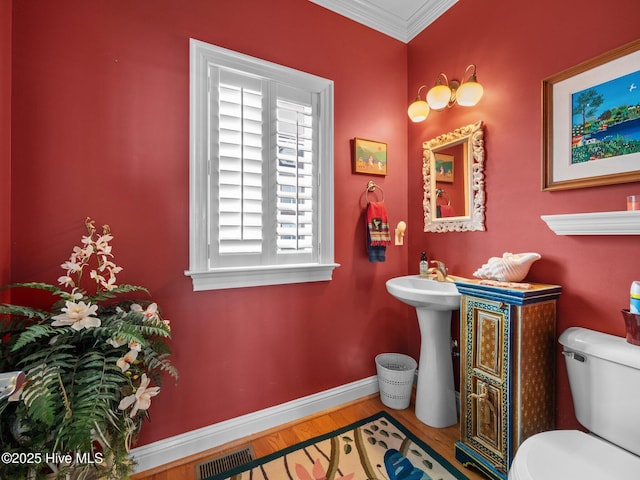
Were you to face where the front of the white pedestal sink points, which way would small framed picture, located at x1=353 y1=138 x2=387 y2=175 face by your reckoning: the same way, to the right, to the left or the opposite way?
to the left

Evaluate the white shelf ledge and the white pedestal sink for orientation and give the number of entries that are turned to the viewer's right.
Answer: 0

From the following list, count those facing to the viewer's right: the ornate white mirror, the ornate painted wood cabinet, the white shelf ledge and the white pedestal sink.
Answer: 0

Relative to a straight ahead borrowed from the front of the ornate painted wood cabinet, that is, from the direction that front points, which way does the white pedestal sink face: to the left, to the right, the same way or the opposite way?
the same way

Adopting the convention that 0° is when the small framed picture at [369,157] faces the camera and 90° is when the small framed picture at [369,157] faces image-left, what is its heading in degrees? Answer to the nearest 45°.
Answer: approximately 315°

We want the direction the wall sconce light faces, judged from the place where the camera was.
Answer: facing the viewer and to the left of the viewer

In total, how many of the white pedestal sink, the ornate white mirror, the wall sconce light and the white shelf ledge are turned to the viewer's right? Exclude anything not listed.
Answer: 0

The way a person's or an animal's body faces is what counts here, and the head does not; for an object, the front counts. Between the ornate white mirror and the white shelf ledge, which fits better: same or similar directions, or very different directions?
same or similar directions

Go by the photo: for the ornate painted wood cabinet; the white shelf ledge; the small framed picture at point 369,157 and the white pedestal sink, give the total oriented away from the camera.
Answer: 0

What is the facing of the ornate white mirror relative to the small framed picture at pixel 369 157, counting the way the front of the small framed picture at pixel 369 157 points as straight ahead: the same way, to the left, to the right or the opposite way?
to the right

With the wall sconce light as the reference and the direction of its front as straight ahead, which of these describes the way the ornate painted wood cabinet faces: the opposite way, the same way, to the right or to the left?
the same way

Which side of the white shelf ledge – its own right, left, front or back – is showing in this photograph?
front
